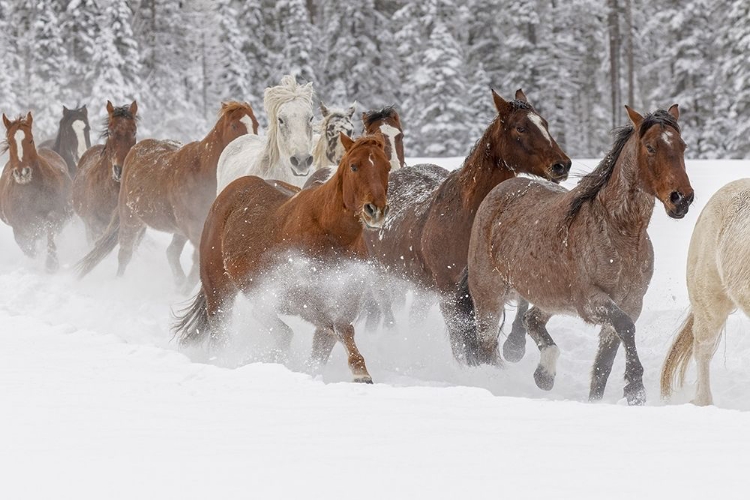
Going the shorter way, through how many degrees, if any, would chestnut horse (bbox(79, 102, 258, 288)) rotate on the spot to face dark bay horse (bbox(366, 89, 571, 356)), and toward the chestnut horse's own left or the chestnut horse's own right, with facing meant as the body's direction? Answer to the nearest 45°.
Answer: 0° — it already faces it

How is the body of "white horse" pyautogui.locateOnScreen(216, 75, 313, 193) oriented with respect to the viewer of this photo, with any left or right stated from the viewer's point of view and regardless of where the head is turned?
facing the viewer and to the right of the viewer

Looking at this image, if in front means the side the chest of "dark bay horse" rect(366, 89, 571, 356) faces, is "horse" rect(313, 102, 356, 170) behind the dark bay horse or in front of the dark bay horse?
behind

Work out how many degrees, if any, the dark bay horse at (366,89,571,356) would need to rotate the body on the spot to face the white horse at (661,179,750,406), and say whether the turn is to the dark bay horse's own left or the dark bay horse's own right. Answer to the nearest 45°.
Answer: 0° — it already faces it

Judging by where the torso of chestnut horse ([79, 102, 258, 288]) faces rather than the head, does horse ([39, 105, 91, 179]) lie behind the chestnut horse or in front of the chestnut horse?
behind

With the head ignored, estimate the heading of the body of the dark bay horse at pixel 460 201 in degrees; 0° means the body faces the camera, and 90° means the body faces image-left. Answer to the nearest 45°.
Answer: approximately 315°

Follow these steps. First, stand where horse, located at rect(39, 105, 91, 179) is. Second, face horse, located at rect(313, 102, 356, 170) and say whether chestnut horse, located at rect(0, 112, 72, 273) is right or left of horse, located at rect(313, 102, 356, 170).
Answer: right

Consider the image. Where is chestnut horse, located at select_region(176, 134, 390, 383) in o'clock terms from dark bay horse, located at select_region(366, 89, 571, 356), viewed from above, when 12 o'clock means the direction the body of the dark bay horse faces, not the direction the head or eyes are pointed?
The chestnut horse is roughly at 3 o'clock from the dark bay horse.

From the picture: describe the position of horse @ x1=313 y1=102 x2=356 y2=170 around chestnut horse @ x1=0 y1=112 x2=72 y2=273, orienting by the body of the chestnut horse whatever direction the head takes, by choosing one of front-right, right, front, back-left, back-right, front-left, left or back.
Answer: front-left

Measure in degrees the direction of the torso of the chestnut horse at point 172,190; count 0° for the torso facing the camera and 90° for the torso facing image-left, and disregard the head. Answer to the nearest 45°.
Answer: approximately 315°

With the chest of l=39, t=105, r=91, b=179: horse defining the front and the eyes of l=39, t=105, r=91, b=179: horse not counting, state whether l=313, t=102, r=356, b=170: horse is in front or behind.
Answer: in front
